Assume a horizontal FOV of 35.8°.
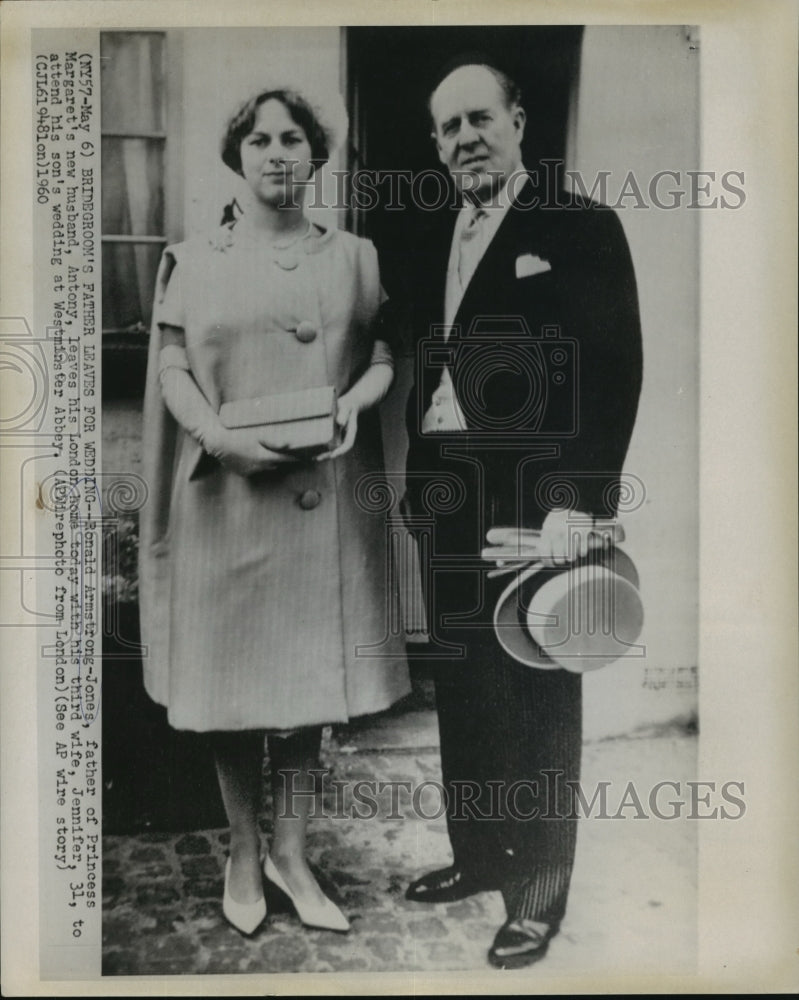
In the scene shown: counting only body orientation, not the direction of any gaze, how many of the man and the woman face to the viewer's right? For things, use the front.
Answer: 0

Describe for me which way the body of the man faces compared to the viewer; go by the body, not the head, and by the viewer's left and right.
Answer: facing the viewer and to the left of the viewer

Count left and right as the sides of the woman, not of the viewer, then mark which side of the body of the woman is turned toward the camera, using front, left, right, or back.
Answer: front
